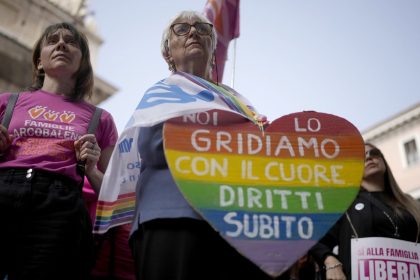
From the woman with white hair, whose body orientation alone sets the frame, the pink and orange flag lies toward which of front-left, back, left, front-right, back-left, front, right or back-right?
back-left

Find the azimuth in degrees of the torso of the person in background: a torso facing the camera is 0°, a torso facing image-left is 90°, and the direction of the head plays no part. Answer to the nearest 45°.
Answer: approximately 45°

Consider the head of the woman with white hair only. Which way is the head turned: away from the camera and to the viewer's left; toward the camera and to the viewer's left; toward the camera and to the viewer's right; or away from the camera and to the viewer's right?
toward the camera and to the viewer's right

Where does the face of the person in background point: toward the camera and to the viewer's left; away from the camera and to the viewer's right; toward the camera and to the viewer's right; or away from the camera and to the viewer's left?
toward the camera and to the viewer's left

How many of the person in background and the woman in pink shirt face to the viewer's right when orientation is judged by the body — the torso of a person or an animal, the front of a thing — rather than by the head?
0

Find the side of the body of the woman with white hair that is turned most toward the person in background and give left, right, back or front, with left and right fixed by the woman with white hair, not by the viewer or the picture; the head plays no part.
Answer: left

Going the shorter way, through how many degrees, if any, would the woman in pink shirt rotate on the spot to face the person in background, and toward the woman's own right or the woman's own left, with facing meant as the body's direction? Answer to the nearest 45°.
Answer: approximately 90° to the woman's own left

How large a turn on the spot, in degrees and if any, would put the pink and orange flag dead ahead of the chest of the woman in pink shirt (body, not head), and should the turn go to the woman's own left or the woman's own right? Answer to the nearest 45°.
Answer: approximately 135° to the woman's own left

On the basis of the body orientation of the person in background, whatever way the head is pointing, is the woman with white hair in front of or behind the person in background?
in front

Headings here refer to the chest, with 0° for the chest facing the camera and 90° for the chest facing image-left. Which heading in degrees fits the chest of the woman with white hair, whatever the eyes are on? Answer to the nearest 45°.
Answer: approximately 315°
